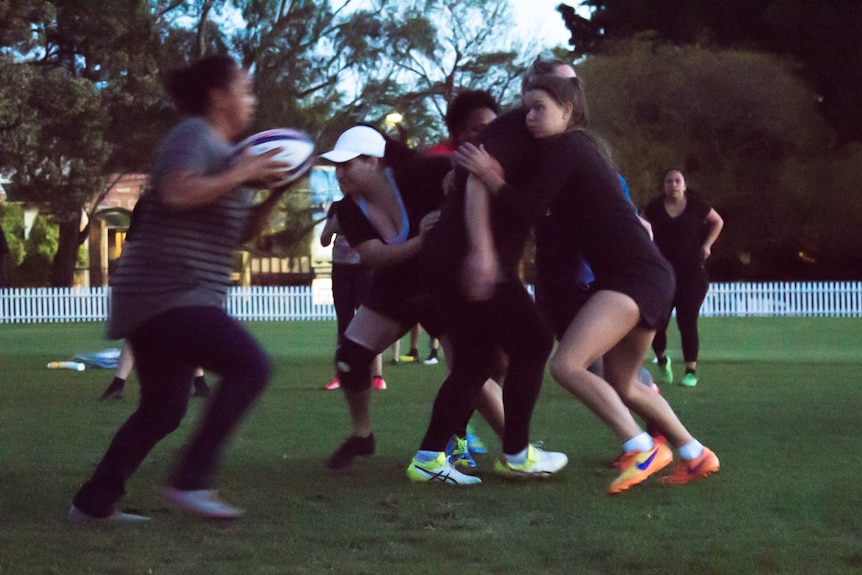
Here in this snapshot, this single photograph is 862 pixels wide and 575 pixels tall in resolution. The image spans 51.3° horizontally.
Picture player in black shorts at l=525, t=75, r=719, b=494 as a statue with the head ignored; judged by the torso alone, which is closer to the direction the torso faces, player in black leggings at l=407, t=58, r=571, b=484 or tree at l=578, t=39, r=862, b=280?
the player in black leggings

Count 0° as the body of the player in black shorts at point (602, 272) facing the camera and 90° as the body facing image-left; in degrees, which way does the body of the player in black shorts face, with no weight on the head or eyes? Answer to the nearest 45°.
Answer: approximately 90°

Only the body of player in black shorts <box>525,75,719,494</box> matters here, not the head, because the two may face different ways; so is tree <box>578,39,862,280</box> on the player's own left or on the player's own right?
on the player's own right
